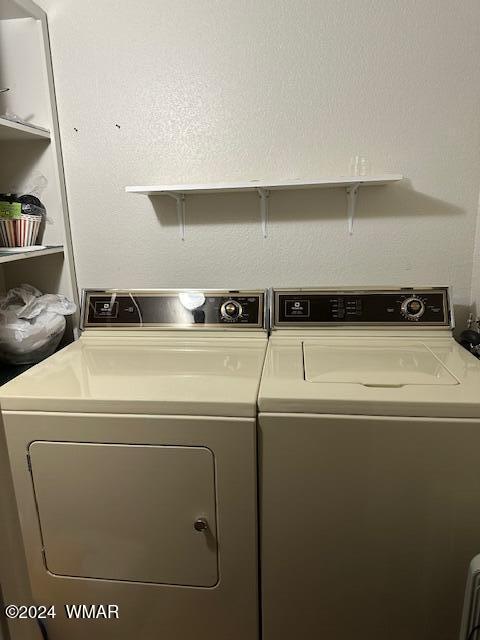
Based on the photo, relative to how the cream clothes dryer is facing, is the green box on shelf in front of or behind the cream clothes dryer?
behind

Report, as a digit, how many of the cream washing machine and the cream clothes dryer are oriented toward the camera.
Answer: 2

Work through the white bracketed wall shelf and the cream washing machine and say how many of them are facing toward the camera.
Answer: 2

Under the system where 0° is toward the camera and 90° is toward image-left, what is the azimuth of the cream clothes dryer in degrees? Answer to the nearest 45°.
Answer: approximately 0°

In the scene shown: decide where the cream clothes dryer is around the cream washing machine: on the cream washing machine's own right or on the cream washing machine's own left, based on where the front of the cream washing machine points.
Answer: on the cream washing machine's own right

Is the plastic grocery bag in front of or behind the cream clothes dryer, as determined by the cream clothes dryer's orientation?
behind

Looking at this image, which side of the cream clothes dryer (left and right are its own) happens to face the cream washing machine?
left

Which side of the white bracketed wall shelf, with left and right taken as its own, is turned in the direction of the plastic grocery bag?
right

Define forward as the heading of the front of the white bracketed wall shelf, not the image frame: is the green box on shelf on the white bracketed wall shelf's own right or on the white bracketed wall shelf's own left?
on the white bracketed wall shelf's own right

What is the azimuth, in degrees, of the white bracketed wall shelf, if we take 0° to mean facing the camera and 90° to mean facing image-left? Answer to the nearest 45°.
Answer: approximately 0°
